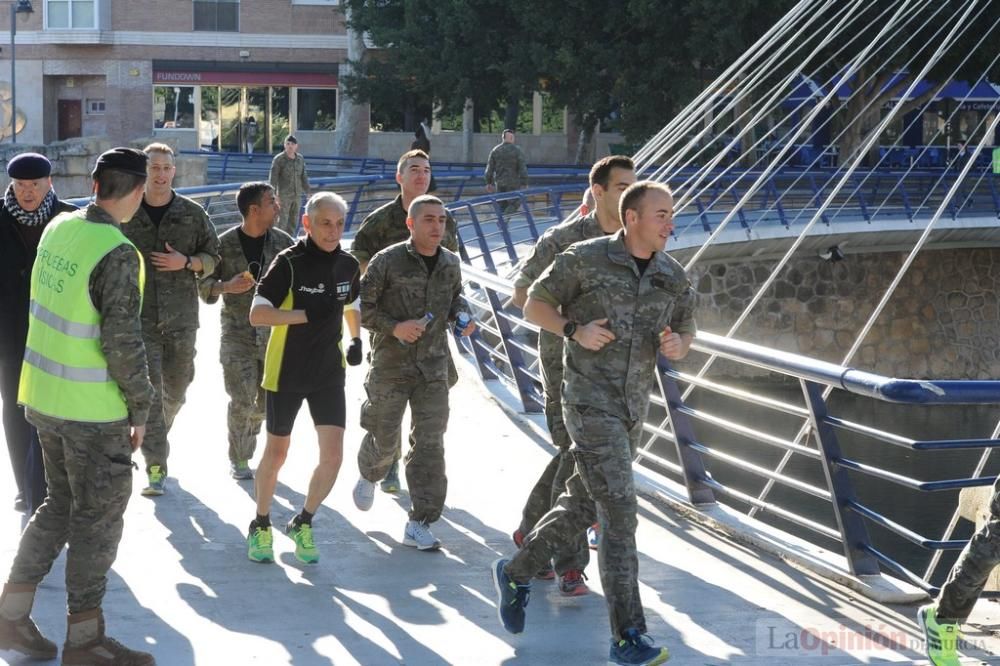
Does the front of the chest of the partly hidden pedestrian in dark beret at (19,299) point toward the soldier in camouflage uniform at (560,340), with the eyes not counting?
no

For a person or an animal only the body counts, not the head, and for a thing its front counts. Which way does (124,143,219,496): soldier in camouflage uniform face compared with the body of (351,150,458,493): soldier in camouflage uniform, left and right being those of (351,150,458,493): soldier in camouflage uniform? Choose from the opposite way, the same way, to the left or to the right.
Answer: the same way

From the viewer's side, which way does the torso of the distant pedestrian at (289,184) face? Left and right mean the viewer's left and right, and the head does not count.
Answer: facing the viewer

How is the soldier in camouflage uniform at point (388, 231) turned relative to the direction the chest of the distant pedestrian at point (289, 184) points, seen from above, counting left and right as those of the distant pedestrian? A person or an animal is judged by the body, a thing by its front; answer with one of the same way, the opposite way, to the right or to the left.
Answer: the same way

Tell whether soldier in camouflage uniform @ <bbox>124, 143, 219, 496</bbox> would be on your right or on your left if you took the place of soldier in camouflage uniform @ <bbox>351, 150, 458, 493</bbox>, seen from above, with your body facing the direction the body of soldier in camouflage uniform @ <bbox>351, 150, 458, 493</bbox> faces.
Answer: on your right

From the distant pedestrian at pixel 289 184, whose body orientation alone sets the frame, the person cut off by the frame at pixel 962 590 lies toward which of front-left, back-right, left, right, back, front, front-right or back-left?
front

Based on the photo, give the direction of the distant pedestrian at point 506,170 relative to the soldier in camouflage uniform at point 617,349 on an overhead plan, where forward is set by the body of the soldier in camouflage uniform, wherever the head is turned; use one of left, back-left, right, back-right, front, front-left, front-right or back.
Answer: back-left

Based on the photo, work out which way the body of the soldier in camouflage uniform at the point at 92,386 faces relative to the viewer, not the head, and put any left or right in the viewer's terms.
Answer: facing away from the viewer and to the right of the viewer

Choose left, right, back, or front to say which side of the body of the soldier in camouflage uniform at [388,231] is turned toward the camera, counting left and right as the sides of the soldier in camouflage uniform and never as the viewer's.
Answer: front

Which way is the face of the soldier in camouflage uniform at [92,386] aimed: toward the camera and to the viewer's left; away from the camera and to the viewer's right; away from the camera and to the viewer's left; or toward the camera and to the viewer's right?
away from the camera and to the viewer's right

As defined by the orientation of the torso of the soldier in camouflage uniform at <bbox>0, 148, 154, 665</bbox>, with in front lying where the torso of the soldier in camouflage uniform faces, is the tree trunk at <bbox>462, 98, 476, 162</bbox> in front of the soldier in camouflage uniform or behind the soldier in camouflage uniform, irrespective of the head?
in front

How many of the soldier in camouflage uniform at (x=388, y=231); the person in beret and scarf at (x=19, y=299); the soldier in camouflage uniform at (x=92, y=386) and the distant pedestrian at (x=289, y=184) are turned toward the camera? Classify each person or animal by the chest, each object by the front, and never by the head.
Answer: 3

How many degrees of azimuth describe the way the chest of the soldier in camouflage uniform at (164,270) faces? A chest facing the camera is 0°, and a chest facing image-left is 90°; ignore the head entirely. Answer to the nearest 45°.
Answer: approximately 0°

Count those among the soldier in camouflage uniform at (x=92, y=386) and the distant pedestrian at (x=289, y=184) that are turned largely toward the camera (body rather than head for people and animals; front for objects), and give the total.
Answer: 1

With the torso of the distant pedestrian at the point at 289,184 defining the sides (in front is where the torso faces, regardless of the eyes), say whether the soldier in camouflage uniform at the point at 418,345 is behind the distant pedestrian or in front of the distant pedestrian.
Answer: in front

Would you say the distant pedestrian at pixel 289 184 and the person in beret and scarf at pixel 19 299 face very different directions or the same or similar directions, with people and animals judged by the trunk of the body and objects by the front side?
same or similar directions
